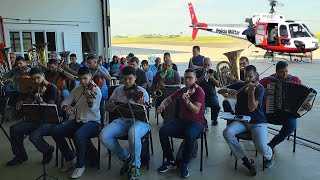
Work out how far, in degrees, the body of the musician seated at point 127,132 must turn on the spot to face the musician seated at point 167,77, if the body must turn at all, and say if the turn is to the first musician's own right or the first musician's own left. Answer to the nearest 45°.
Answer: approximately 180°

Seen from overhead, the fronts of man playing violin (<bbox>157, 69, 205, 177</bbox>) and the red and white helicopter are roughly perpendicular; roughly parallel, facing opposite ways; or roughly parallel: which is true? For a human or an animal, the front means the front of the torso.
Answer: roughly perpendicular

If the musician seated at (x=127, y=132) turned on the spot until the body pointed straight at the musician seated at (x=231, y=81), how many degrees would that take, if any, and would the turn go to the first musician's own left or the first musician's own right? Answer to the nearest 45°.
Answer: approximately 135° to the first musician's own left

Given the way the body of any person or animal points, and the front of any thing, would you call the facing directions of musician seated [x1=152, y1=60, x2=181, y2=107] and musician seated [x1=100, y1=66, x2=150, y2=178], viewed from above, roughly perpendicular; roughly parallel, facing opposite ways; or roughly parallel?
roughly parallel

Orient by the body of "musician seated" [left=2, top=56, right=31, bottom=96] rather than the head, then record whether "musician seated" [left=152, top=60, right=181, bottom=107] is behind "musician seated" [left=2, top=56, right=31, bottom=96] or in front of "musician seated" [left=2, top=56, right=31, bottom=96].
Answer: in front

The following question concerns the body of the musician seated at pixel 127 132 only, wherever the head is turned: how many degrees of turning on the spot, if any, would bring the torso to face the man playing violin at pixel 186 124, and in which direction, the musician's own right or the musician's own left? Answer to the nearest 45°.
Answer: approximately 90° to the musician's own left

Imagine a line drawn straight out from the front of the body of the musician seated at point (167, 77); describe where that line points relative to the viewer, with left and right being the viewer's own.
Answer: facing the viewer

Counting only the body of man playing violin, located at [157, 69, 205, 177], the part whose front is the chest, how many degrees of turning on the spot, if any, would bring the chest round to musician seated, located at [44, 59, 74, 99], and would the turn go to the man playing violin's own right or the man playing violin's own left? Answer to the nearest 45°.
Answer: approximately 90° to the man playing violin's own right

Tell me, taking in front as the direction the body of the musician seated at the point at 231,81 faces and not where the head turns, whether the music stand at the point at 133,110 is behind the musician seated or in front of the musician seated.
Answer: in front

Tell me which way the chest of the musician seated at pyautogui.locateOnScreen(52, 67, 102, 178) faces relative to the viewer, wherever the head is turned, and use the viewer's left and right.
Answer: facing the viewer and to the left of the viewer

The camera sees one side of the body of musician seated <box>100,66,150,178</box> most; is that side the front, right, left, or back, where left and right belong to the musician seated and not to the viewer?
front

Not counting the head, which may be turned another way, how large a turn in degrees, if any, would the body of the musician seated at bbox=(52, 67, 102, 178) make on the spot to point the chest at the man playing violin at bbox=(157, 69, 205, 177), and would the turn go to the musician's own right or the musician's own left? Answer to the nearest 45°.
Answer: approximately 135° to the musician's own left

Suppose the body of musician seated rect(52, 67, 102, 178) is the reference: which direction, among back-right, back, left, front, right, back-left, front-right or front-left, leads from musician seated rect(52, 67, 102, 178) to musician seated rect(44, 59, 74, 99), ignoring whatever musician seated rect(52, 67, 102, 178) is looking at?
back-right

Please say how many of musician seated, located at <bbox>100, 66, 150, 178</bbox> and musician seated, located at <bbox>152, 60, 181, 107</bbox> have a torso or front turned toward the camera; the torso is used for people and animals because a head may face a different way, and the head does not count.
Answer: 2

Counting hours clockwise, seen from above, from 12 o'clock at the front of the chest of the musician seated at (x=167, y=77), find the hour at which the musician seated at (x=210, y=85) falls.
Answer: the musician seated at (x=210, y=85) is roughly at 9 o'clock from the musician seated at (x=167, y=77).
